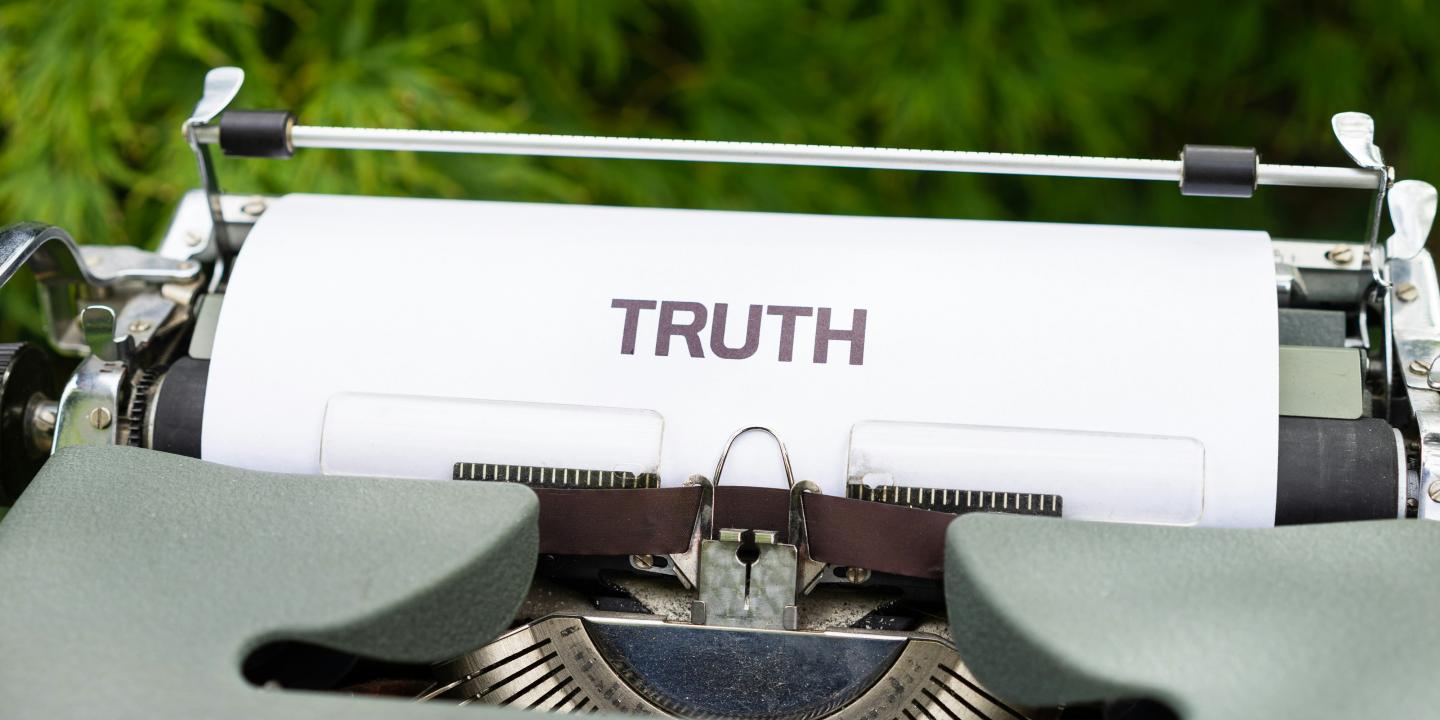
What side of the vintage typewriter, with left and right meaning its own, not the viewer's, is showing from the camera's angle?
front
